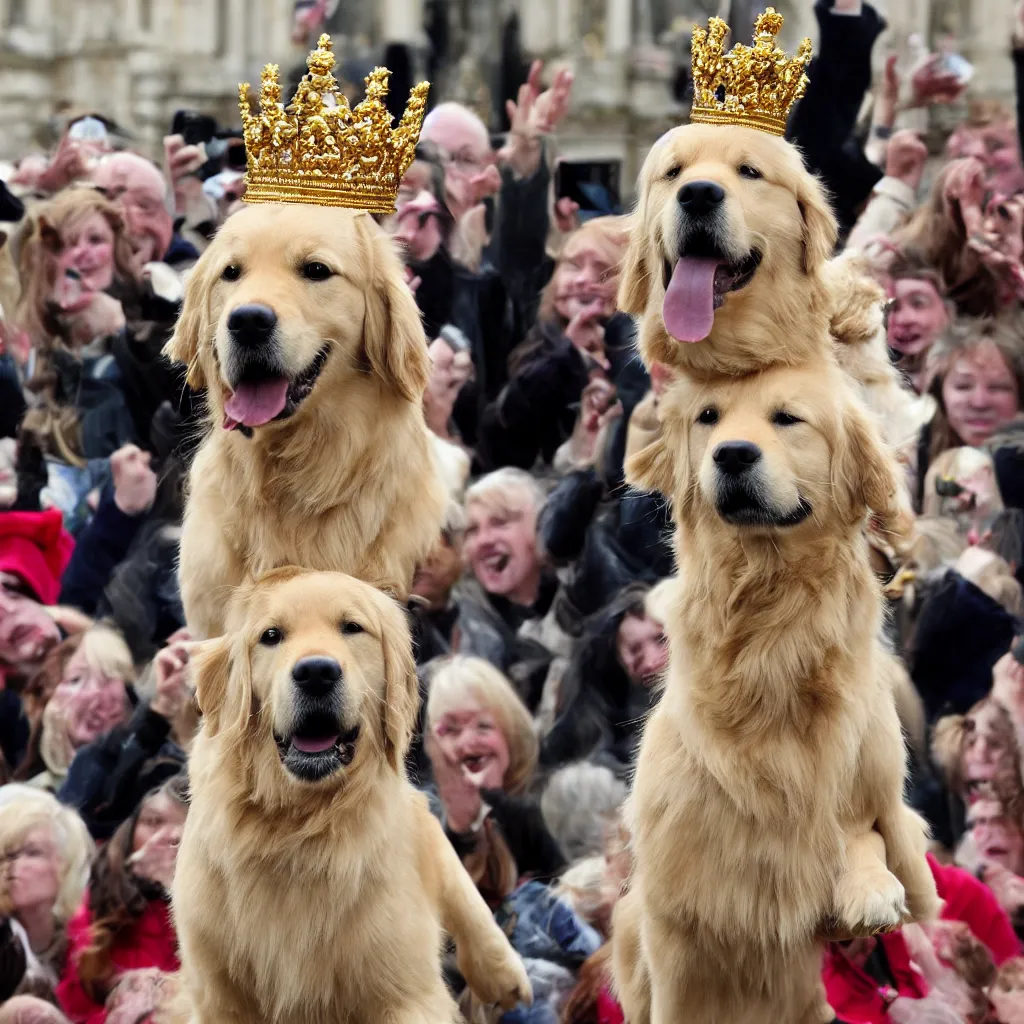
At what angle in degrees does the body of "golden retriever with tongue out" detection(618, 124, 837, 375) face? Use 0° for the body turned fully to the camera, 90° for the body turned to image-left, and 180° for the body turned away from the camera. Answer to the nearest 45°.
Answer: approximately 45°

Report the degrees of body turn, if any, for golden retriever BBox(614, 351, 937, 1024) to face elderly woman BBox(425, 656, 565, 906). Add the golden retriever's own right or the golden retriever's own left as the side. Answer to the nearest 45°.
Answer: approximately 135° to the golden retriever's own right

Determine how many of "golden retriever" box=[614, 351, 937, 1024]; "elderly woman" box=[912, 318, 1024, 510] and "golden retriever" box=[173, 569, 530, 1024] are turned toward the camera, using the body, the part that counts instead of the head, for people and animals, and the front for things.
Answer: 3

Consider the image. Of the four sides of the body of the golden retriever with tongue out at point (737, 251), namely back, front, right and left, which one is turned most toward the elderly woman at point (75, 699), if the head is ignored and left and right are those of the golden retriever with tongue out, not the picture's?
right

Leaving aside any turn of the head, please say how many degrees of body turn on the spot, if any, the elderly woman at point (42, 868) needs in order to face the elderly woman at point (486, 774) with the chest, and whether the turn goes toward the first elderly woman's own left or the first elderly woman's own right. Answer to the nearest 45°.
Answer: approximately 90° to the first elderly woman's own left

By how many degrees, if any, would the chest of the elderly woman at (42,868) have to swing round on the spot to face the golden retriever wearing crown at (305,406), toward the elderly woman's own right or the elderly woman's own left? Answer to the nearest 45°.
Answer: approximately 45° to the elderly woman's own left

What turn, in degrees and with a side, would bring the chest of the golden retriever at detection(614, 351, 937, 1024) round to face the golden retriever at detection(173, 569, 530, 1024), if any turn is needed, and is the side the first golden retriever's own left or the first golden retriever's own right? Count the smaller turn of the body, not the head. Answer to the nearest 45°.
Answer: approximately 90° to the first golden retriever's own right

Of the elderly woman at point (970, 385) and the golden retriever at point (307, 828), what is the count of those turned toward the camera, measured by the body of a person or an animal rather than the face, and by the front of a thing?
2

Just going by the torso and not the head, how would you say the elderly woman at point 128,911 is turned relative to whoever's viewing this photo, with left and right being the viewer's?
facing the viewer and to the right of the viewer

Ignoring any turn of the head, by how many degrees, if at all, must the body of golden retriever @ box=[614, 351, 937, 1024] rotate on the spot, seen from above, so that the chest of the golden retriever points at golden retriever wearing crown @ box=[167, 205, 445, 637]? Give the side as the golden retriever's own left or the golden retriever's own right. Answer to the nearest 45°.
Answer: approximately 90° to the golden retriever's own right

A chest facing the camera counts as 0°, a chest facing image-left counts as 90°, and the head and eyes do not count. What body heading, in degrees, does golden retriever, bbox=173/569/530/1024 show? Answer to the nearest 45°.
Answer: approximately 0°
